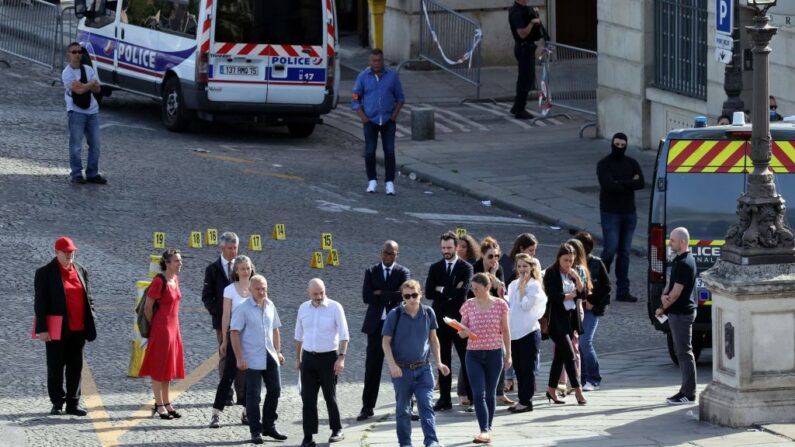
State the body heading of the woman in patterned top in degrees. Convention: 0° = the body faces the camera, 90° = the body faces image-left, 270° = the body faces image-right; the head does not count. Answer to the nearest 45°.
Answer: approximately 0°

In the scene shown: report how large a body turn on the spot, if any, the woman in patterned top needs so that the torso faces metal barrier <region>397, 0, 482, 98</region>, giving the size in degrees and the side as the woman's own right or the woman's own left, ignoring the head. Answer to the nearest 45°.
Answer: approximately 180°

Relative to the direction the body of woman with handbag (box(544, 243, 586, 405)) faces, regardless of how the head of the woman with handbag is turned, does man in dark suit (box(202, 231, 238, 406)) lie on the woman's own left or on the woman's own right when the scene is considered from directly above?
on the woman's own right

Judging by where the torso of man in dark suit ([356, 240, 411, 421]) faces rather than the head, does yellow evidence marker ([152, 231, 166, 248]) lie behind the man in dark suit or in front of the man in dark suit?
behind

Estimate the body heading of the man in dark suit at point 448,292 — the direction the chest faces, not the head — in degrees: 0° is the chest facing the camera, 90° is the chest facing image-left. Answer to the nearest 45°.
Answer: approximately 0°

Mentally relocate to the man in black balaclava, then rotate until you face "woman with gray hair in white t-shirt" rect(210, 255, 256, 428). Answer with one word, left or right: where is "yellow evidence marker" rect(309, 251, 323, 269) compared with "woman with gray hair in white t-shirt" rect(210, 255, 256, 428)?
right
